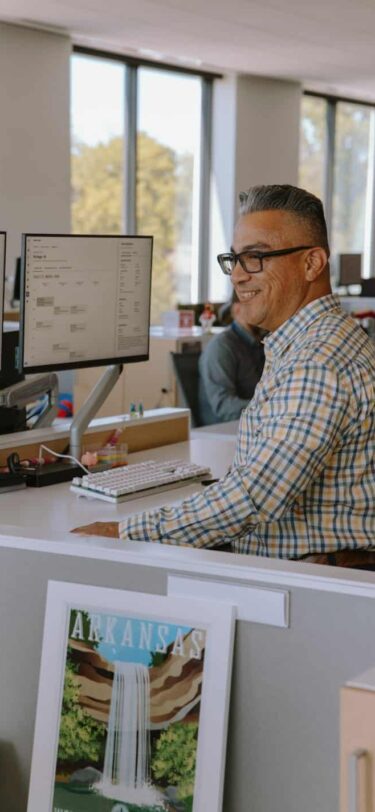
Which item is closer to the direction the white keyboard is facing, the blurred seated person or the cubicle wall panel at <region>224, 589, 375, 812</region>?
the cubicle wall panel

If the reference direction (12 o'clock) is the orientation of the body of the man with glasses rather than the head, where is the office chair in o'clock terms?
The office chair is roughly at 3 o'clock from the man with glasses.

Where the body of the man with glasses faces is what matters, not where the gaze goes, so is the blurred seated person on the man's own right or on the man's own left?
on the man's own right

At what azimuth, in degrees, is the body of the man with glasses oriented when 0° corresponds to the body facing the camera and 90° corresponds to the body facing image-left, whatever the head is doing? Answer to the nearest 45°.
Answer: approximately 90°

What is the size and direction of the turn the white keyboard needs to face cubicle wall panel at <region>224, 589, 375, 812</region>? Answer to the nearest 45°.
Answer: approximately 45° to its right

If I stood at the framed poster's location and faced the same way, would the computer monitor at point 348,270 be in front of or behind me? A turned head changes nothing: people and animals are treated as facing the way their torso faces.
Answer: behind

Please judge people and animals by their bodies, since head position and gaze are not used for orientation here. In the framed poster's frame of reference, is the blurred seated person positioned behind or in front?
behind

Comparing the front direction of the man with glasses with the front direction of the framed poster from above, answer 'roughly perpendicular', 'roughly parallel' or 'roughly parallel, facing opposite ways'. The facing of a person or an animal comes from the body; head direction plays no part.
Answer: roughly perpendicular

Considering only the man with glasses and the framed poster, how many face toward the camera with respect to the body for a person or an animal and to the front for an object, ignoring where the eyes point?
1

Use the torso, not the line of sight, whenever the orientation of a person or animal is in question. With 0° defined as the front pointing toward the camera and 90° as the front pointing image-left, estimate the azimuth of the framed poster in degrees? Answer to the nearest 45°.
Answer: approximately 0°

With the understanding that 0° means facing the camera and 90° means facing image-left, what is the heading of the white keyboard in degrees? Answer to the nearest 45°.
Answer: approximately 315°
